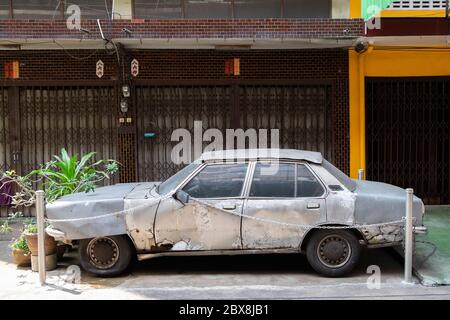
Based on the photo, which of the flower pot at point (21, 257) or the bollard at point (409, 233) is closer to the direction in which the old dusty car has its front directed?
the flower pot

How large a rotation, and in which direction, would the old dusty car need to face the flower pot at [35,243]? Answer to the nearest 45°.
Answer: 0° — it already faces it

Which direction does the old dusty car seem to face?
to the viewer's left

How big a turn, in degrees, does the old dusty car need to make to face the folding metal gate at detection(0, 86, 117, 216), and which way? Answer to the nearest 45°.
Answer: approximately 45° to its right

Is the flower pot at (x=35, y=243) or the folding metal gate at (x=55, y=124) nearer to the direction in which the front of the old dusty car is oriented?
the flower pot

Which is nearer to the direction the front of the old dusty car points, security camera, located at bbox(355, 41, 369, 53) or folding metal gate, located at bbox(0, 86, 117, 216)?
the folding metal gate

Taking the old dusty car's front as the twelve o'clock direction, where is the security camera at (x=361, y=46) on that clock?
The security camera is roughly at 4 o'clock from the old dusty car.

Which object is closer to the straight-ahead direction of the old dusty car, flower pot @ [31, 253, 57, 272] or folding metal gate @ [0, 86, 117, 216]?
the flower pot

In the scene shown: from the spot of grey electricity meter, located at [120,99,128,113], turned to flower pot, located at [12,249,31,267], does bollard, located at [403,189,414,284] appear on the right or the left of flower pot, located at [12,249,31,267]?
left

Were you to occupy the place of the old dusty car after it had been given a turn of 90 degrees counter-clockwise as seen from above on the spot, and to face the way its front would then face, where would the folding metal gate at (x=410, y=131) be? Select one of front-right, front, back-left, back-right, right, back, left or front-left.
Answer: back-left

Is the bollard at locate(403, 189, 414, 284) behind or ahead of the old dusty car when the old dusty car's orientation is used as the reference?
behind
